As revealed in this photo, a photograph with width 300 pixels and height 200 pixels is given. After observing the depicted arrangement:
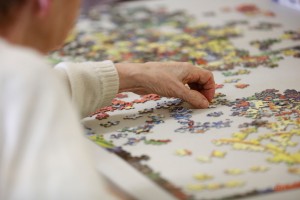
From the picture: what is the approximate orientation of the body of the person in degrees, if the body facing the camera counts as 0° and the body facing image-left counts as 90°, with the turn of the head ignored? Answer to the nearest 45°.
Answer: approximately 225°

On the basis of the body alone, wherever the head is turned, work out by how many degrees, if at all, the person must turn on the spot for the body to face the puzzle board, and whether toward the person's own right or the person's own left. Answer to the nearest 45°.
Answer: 0° — they already face it

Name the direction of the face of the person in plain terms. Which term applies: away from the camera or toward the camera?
away from the camera
